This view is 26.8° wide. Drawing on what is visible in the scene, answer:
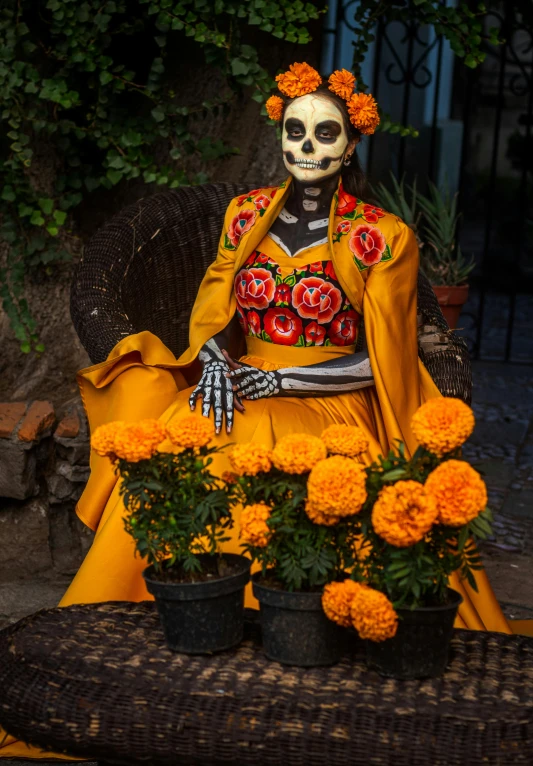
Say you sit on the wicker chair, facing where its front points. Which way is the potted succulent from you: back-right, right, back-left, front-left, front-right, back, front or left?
back-left

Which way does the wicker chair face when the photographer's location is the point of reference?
facing the viewer

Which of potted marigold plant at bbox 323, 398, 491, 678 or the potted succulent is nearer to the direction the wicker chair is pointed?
the potted marigold plant

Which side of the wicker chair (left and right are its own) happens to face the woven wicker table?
front

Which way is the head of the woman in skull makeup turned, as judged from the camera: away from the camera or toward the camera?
toward the camera

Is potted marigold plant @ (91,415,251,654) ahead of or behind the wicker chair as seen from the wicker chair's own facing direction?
ahead

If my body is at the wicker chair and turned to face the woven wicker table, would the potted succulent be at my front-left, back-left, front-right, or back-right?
back-left

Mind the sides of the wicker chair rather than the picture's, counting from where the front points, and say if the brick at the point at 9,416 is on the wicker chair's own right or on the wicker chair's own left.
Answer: on the wicker chair's own right

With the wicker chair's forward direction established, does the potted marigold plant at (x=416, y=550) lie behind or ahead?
ahead

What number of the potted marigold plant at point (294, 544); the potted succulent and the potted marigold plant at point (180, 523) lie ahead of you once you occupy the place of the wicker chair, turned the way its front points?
2
